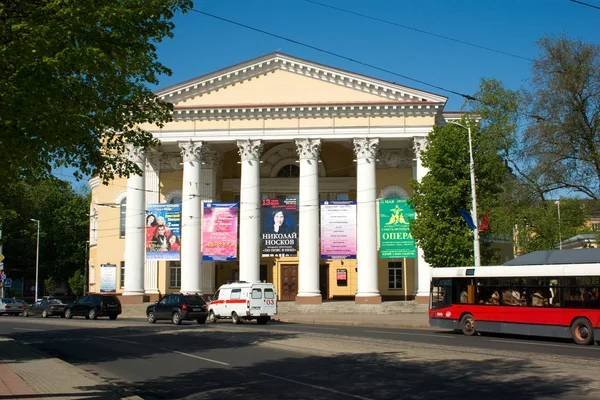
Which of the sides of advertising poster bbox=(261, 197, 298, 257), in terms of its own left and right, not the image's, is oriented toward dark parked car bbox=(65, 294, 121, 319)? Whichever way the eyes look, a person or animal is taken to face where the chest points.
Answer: right

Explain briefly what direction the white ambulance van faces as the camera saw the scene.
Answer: facing away from the viewer and to the left of the viewer

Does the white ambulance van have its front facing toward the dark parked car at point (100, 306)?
yes

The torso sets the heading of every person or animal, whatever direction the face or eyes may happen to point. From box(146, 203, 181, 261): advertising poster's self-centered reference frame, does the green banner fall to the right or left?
on its left

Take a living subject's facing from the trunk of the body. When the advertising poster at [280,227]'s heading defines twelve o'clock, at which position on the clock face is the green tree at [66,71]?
The green tree is roughly at 12 o'clock from the advertising poster.

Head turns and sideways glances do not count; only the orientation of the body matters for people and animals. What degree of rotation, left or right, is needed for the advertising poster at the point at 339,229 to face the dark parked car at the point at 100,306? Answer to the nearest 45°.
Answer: approximately 90° to its right

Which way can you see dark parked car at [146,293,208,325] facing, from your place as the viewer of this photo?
facing away from the viewer and to the left of the viewer

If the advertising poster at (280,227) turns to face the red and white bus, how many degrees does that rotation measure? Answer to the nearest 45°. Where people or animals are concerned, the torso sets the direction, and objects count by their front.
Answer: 0° — it already faces it

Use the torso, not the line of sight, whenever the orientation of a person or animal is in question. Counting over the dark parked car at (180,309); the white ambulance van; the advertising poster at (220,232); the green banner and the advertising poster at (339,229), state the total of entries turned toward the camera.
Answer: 3

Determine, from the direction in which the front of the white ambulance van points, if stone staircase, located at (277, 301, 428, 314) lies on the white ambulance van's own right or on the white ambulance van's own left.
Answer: on the white ambulance van's own right

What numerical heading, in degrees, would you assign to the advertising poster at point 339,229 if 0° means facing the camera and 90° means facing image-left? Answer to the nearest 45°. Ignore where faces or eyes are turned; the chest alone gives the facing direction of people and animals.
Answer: approximately 0°

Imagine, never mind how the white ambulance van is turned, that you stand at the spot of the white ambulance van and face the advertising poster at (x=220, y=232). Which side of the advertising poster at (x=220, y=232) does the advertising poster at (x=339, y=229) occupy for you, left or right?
right

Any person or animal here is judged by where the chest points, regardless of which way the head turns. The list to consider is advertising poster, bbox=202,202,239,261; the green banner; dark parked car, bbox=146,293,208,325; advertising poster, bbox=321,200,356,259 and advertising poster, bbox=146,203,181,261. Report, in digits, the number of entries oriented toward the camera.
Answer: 4
